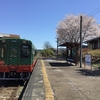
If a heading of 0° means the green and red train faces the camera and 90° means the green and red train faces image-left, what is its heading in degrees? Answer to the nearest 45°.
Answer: approximately 0°

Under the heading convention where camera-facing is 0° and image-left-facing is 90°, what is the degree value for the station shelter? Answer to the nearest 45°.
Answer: approximately 45°
